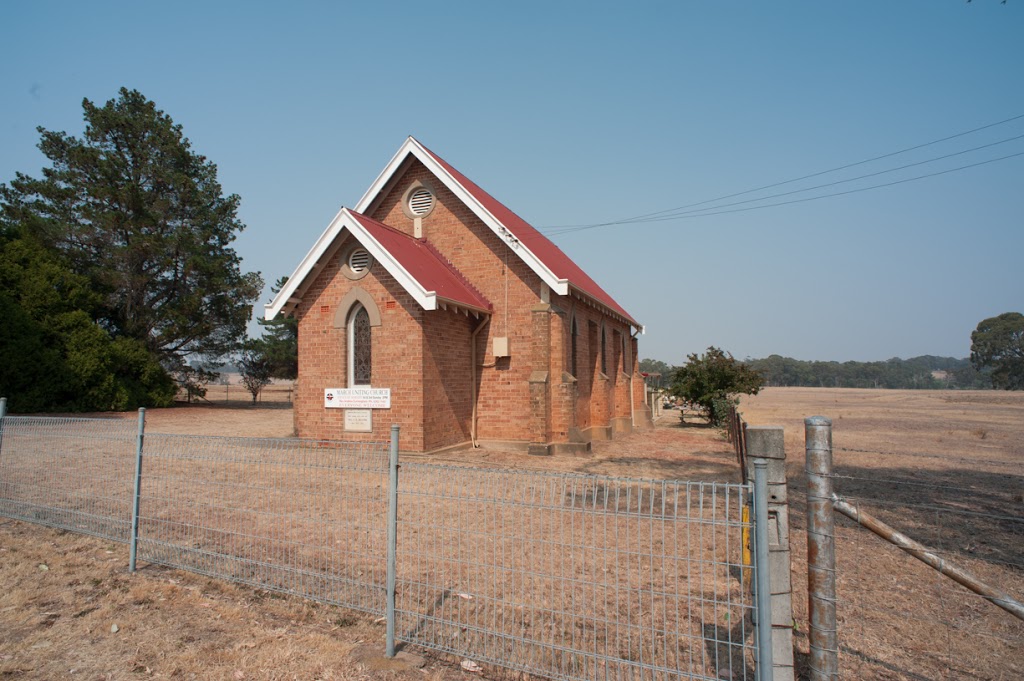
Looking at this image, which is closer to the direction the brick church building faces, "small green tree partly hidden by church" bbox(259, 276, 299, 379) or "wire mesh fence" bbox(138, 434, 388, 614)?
the wire mesh fence

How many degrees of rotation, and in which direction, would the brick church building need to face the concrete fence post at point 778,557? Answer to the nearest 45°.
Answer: approximately 45° to its left

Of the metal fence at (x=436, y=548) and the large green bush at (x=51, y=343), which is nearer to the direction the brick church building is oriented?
the metal fence

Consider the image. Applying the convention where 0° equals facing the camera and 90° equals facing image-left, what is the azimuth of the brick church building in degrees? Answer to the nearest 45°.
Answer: approximately 45°

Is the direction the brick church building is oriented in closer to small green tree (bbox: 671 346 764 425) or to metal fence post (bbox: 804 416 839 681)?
the metal fence post

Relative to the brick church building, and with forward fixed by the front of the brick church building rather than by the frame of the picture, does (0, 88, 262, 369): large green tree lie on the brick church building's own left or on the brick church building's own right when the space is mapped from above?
on the brick church building's own right

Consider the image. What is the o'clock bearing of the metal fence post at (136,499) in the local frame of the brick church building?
The metal fence post is roughly at 11 o'clock from the brick church building.

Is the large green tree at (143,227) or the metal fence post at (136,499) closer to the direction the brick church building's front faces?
the metal fence post

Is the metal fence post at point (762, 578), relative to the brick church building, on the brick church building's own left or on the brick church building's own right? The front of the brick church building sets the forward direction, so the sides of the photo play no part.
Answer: on the brick church building's own left

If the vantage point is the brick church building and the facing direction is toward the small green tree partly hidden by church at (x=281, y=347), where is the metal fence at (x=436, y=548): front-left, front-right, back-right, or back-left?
back-left

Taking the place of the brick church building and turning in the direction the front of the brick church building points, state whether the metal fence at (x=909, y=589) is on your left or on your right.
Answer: on your left

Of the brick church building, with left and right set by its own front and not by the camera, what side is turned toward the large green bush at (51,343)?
right

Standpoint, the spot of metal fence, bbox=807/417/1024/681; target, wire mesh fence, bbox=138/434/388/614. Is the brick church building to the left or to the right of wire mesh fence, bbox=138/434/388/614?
right
